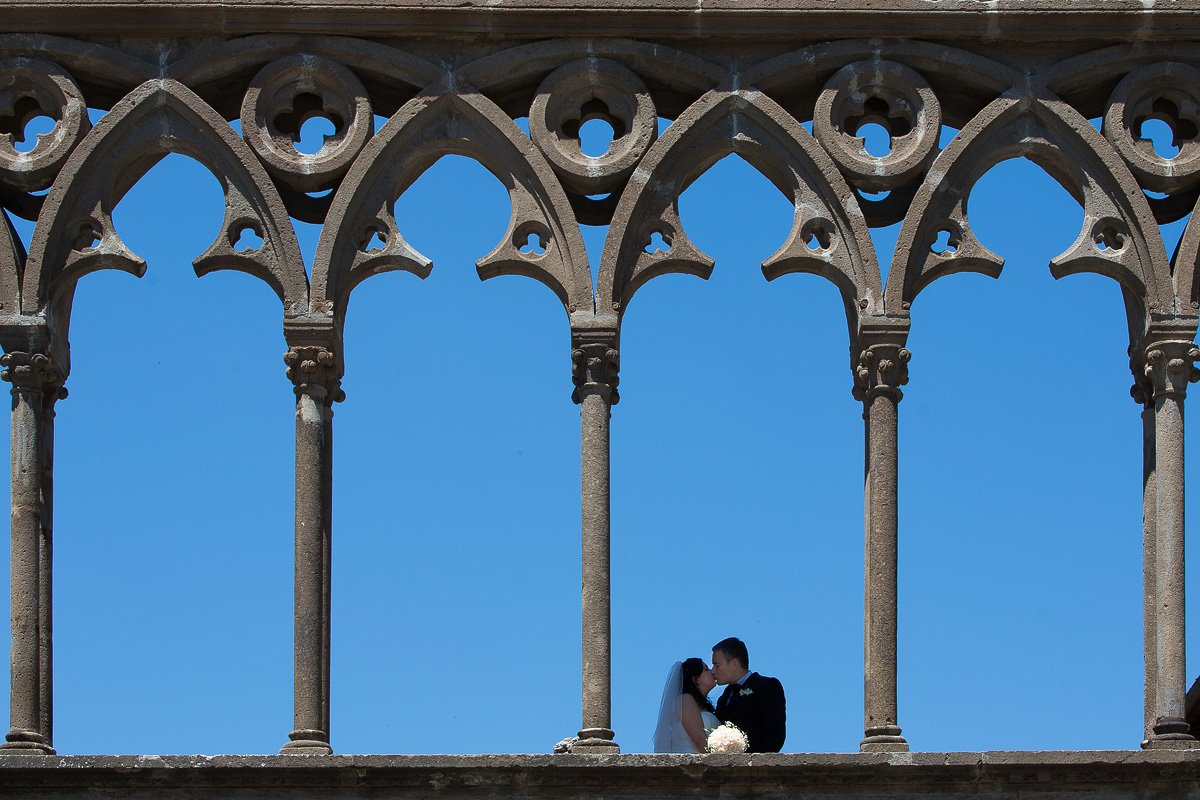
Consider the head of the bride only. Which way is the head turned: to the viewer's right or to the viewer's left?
to the viewer's right

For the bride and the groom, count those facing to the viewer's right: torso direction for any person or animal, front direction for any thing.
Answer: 1

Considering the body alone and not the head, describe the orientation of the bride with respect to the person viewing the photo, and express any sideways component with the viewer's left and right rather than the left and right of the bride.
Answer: facing to the right of the viewer

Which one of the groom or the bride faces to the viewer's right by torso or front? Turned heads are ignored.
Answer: the bride

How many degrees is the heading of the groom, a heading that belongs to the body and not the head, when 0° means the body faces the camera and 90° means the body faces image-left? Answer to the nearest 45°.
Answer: approximately 45°
